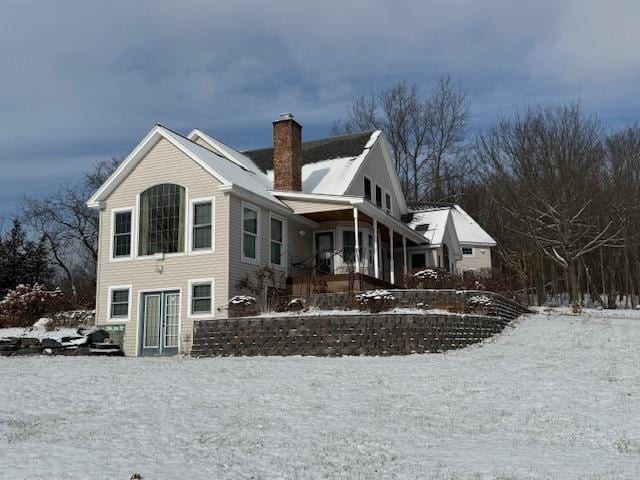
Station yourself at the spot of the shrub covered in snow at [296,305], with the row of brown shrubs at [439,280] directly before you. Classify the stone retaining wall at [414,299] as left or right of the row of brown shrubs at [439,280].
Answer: right

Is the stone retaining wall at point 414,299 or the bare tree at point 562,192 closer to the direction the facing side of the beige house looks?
the stone retaining wall

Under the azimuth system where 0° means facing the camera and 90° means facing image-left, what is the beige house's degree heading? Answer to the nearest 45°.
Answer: approximately 315°

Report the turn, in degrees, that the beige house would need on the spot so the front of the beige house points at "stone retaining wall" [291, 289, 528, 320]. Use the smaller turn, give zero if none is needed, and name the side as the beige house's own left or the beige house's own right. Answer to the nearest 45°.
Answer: approximately 45° to the beige house's own left

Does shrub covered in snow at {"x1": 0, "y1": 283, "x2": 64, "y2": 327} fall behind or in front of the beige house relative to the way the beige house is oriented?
behind

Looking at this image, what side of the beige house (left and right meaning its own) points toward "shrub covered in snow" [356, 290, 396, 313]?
front

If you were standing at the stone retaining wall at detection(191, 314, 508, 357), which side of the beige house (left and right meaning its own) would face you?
front

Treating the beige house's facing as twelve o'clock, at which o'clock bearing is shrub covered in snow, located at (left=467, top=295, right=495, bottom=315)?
The shrub covered in snow is roughly at 11 o'clock from the beige house.

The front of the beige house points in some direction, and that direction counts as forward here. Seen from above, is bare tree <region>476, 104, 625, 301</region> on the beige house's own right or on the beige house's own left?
on the beige house's own left
